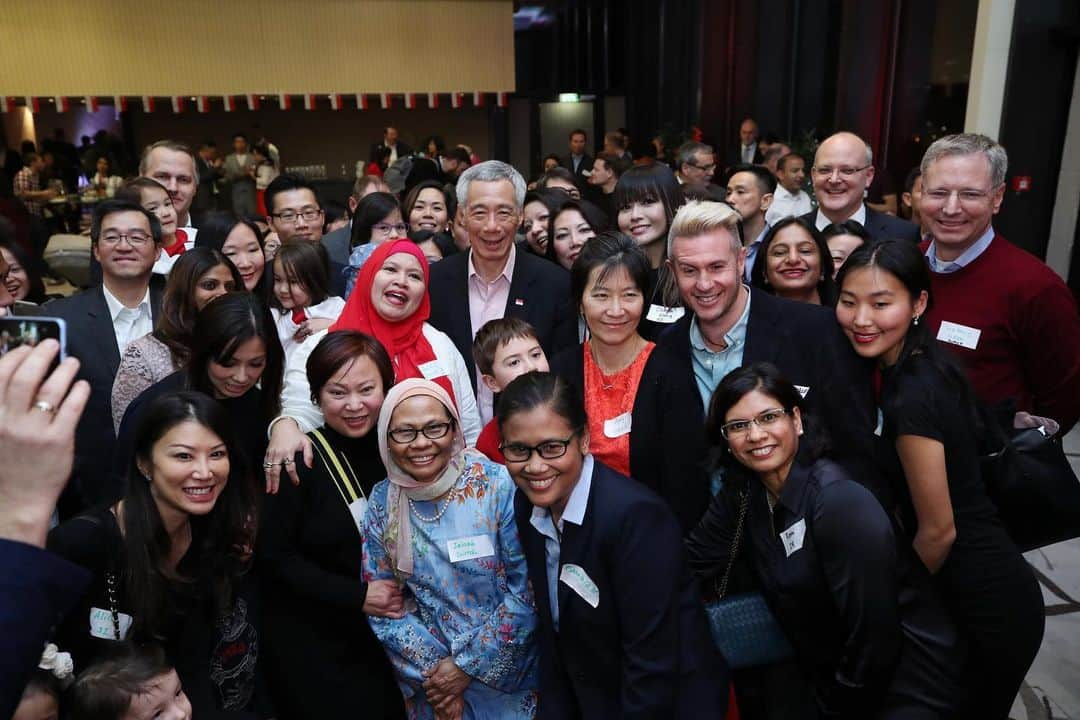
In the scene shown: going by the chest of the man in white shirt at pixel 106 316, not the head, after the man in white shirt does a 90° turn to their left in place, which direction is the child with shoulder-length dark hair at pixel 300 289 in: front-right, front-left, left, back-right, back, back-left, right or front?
front

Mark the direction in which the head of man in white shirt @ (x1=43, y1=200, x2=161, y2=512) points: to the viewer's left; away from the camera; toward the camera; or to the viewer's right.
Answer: toward the camera

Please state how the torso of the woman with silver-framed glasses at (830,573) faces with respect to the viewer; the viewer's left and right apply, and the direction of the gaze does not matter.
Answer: facing the viewer and to the left of the viewer

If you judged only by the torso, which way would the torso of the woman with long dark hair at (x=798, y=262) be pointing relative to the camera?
toward the camera

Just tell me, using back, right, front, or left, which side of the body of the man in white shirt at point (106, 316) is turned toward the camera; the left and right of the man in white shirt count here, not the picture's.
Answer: front

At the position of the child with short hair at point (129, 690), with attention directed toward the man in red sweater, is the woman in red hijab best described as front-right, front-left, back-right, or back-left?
front-left

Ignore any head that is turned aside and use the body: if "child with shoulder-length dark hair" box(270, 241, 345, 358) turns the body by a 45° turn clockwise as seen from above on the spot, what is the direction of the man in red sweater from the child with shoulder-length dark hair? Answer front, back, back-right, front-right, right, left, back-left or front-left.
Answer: back-left

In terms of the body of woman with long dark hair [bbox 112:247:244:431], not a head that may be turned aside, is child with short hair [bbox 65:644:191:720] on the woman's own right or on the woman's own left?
on the woman's own right

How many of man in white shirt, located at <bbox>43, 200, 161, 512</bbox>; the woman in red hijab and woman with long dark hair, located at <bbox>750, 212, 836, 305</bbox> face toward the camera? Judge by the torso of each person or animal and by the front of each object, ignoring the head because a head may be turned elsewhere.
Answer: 3

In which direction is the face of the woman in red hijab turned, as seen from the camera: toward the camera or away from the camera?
toward the camera

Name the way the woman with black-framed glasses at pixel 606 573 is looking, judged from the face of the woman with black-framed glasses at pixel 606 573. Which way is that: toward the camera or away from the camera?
toward the camera
